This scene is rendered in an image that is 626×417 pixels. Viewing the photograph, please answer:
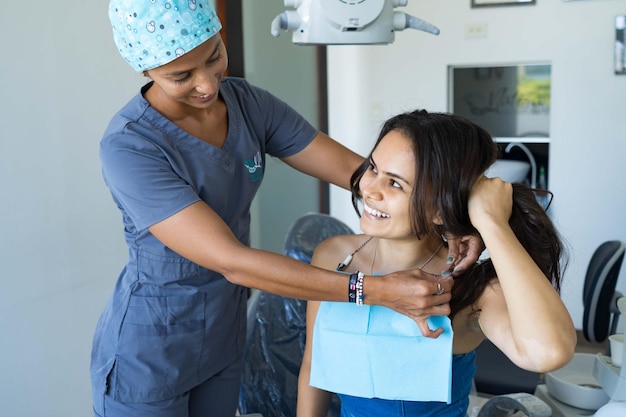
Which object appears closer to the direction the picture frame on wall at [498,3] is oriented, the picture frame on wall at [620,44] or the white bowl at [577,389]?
the white bowl

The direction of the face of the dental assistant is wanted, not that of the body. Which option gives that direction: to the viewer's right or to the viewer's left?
to the viewer's right

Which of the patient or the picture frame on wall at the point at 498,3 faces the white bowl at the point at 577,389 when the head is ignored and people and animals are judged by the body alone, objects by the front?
the picture frame on wall

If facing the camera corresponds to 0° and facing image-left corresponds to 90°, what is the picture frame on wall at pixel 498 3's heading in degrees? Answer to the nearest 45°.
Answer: approximately 0°

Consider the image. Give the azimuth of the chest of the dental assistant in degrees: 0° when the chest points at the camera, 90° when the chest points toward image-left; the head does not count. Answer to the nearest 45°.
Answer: approximately 315°

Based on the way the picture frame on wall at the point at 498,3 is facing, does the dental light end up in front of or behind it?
in front

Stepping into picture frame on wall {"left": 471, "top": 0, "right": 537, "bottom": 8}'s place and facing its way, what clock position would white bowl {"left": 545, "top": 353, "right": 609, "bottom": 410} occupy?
The white bowl is roughly at 12 o'clock from the picture frame on wall.

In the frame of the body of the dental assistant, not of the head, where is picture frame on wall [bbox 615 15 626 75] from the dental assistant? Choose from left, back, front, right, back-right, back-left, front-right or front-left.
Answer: left
